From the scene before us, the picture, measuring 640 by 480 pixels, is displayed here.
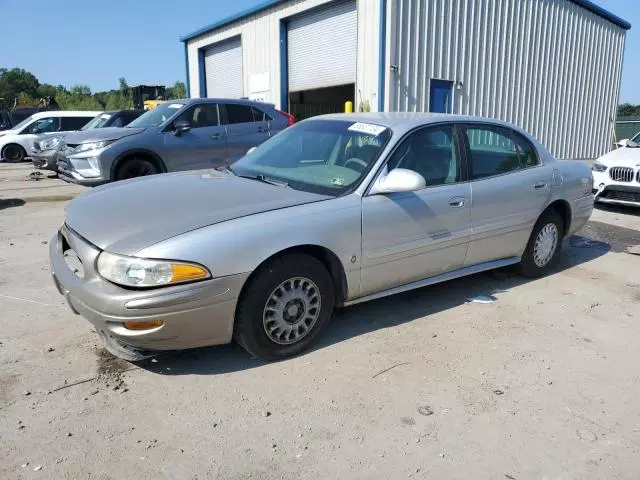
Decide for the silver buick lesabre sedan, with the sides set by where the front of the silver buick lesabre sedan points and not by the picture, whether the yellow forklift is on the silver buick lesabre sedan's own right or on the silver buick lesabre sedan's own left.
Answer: on the silver buick lesabre sedan's own right

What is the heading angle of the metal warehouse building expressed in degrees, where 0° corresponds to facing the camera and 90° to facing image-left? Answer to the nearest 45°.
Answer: approximately 45°

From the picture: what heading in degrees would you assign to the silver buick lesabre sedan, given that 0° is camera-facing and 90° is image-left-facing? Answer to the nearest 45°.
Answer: approximately 45°

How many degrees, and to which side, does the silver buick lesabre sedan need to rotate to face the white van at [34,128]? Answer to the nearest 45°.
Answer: approximately 90° to its right

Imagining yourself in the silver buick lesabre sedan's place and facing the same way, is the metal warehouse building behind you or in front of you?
behind

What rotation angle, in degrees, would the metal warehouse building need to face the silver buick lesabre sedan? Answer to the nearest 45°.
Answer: approximately 45° to its left

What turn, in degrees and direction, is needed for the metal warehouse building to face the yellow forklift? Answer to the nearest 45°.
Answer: approximately 90° to its right
